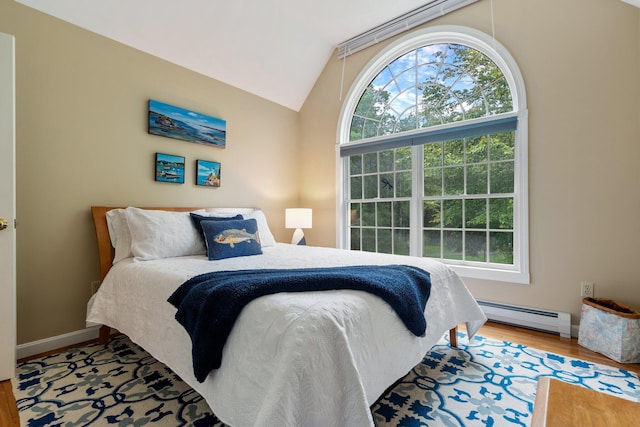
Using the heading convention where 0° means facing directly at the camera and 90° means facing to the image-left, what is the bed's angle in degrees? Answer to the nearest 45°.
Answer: approximately 315°

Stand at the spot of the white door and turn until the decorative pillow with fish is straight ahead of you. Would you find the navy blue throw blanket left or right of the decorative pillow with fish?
right

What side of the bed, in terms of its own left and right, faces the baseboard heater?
left

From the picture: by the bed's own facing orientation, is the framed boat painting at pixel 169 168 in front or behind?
behind

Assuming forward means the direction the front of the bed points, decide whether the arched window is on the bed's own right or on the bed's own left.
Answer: on the bed's own left

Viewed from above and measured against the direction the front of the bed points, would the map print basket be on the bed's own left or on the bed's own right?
on the bed's own left
